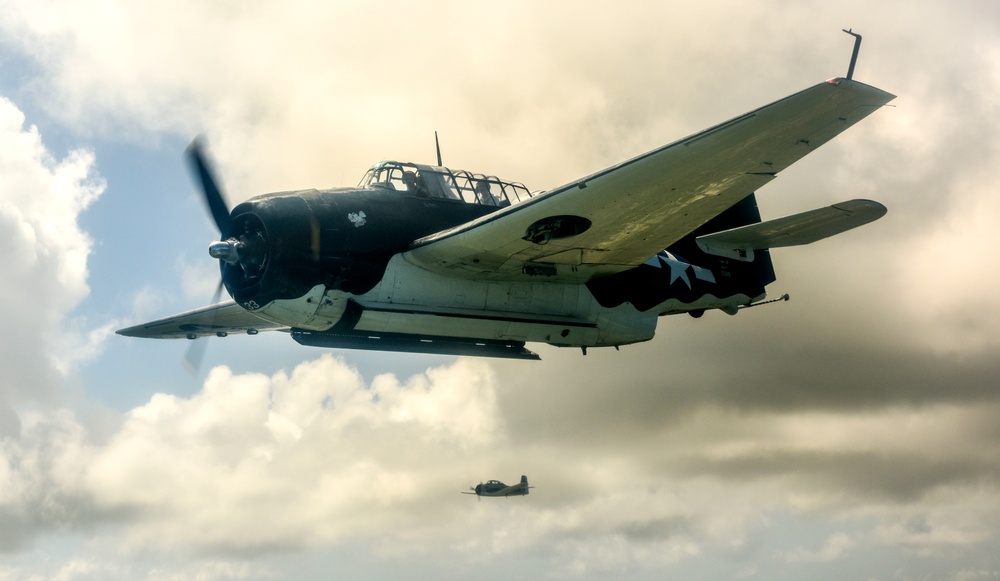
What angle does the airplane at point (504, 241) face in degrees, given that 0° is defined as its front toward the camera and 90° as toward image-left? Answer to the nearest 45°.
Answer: approximately 45°
